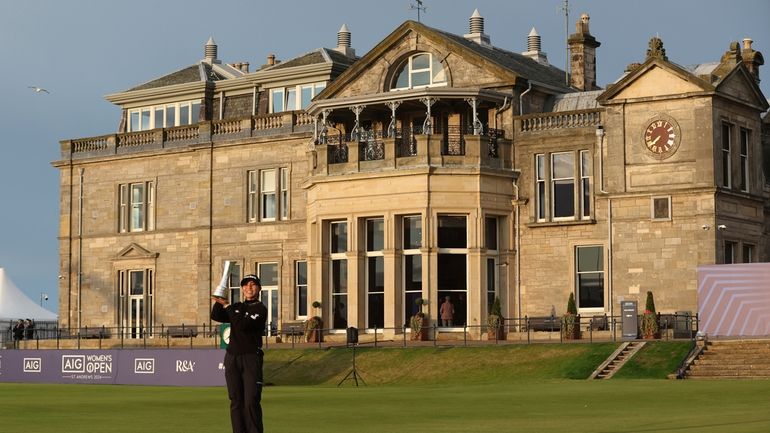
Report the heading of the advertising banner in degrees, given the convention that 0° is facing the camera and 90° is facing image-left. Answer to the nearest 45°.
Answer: approximately 0°

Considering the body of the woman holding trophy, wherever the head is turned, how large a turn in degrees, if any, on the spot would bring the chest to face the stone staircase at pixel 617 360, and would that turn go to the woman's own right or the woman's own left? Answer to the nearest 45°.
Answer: approximately 135° to the woman's own left

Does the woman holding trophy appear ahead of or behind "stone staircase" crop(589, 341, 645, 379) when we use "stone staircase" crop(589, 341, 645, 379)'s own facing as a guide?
ahead

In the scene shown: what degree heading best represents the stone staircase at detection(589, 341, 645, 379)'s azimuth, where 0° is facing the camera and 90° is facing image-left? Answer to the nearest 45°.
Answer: approximately 45°

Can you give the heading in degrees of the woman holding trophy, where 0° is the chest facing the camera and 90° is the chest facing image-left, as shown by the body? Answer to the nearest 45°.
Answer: approximately 0°
